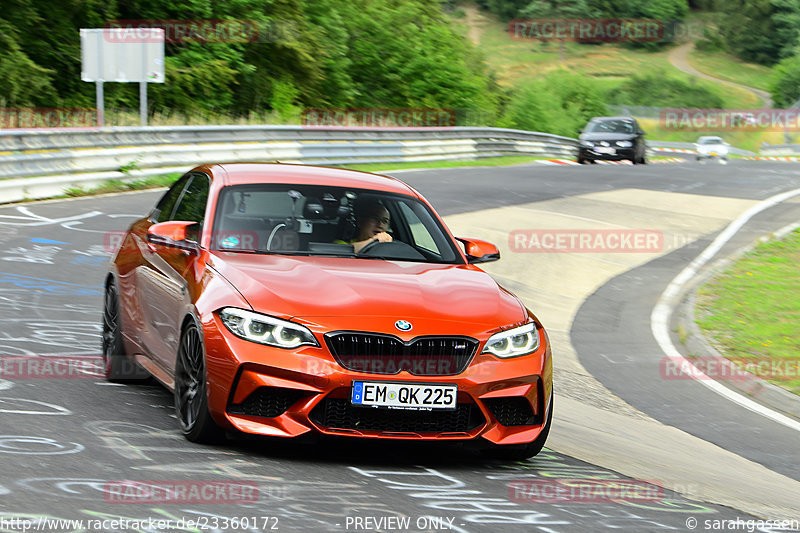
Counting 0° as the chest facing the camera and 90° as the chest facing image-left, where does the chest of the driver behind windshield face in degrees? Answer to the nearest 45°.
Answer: approximately 315°

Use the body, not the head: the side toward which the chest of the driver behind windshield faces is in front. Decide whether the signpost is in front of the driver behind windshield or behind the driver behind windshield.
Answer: behind

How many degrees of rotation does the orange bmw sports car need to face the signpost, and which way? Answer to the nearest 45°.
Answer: approximately 135° to its left

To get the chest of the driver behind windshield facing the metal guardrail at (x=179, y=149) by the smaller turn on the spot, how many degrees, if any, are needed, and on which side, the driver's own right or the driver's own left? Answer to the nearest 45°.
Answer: approximately 135° to the driver's own left

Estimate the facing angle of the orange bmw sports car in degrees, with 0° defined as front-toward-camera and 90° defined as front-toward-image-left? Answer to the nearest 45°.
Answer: approximately 315°

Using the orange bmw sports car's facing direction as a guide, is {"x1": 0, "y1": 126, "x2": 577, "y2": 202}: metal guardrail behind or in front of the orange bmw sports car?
behind
